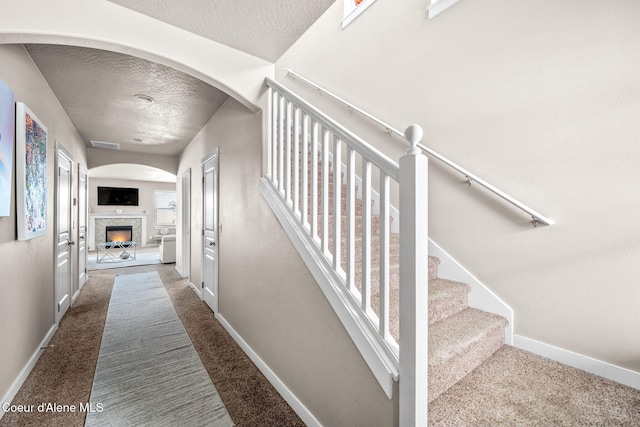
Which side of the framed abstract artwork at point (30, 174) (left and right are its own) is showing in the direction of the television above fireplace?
left

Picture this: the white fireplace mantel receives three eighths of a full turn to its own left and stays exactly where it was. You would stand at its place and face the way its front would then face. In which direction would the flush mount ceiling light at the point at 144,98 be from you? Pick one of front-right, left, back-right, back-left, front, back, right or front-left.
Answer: back-right

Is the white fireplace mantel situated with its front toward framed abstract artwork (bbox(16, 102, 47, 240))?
yes

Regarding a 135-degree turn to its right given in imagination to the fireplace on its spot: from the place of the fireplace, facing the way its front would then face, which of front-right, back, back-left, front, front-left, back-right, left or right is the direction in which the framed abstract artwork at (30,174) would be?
back-left

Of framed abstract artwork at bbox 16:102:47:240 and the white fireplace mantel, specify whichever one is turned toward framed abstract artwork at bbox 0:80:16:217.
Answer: the white fireplace mantel

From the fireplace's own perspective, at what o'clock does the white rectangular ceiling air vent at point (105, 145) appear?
The white rectangular ceiling air vent is roughly at 12 o'clock from the fireplace.

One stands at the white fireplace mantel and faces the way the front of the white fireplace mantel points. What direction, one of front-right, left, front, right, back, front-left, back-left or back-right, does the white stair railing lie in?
front

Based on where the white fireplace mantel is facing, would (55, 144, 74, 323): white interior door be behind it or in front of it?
in front

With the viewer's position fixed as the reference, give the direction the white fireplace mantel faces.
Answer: facing the viewer

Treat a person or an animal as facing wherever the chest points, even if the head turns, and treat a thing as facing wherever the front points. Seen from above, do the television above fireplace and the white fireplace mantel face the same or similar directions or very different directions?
same or similar directions

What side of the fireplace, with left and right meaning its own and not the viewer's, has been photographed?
front

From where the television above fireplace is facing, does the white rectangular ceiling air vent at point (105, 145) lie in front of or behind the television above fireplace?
in front

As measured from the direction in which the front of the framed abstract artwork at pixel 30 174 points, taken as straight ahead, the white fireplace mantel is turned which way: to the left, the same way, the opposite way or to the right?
to the right

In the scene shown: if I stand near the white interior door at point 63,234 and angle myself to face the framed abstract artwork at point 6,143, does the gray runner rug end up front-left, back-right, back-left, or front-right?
front-left

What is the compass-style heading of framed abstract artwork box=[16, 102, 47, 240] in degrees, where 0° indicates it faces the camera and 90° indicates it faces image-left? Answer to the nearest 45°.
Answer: approximately 270°

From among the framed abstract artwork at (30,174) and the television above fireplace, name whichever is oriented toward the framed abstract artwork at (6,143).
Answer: the television above fireplace

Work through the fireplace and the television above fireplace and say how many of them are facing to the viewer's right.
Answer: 0

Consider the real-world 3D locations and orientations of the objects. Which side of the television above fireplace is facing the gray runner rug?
front

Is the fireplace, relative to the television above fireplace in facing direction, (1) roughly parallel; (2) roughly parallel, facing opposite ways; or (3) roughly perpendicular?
roughly parallel
